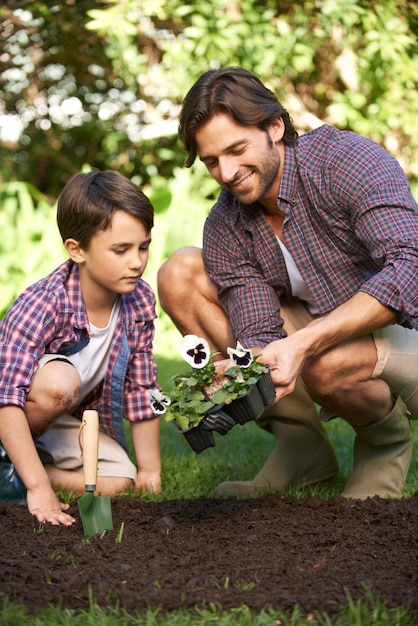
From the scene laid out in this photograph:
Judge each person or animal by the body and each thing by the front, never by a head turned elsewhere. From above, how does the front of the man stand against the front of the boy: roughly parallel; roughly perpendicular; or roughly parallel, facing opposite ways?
roughly perpendicular

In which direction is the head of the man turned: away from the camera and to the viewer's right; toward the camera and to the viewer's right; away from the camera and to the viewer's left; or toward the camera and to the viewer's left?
toward the camera and to the viewer's left

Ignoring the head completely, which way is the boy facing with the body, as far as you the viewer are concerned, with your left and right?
facing the viewer and to the right of the viewer

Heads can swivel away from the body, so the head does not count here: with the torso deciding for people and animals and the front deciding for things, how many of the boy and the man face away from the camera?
0

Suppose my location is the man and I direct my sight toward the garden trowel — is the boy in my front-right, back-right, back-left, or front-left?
front-right

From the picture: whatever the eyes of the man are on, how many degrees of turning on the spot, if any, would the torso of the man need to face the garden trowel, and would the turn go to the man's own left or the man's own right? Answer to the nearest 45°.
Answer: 0° — they already face it

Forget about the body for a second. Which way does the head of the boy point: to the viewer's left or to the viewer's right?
to the viewer's right

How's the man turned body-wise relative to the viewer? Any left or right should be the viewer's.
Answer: facing the viewer and to the left of the viewer
